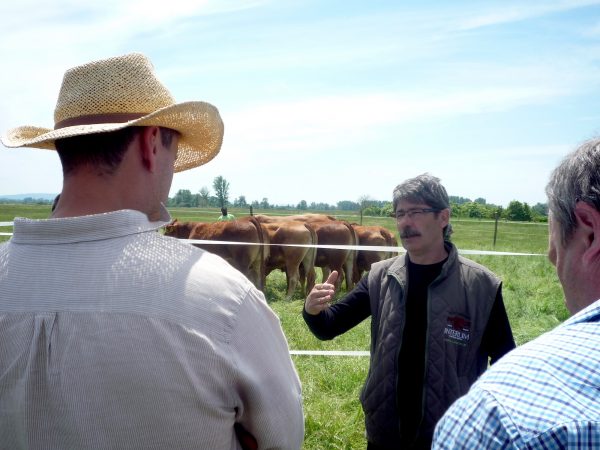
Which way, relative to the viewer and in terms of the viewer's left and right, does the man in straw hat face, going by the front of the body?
facing away from the viewer and to the right of the viewer

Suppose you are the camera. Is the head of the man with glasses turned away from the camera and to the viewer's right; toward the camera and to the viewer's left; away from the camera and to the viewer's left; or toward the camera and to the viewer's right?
toward the camera and to the viewer's left

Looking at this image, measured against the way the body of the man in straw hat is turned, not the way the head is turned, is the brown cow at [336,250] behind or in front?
in front

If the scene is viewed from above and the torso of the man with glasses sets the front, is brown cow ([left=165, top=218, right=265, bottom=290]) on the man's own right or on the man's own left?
on the man's own right

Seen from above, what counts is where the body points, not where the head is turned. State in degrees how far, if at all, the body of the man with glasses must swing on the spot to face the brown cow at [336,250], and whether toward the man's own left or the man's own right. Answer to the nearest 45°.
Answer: approximately 135° to the man's own right

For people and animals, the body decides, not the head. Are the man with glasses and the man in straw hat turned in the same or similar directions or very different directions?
very different directions

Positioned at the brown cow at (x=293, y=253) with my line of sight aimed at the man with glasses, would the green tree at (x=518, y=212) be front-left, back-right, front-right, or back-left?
back-left

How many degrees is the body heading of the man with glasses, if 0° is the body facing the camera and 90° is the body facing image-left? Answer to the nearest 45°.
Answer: approximately 45°

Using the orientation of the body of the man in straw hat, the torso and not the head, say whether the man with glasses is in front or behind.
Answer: in front
